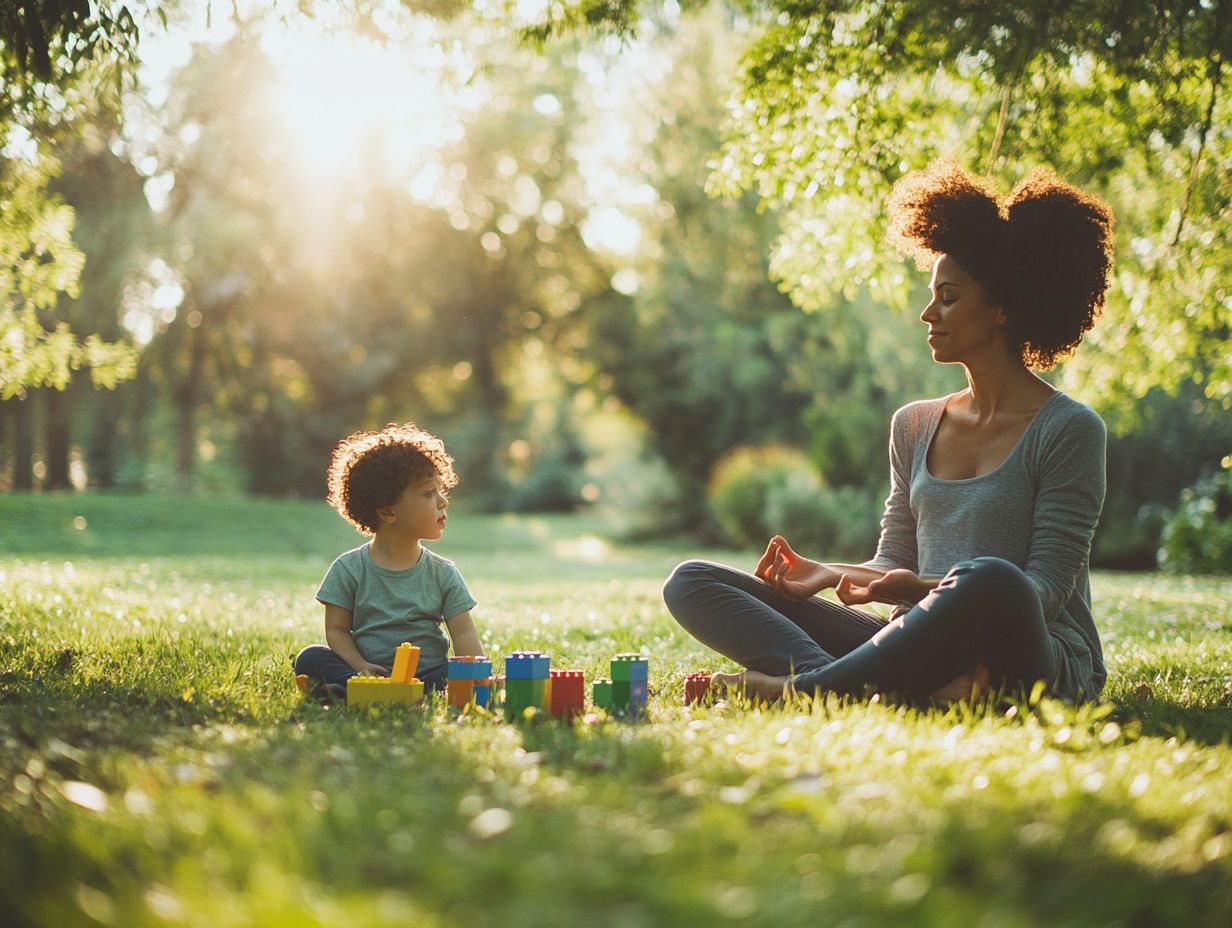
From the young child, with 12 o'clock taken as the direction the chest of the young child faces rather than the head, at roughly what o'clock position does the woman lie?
The woman is roughly at 10 o'clock from the young child.

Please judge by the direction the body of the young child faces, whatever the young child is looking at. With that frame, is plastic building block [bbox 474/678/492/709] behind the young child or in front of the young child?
in front

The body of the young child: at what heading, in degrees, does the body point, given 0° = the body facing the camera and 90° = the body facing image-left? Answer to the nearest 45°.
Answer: approximately 0°

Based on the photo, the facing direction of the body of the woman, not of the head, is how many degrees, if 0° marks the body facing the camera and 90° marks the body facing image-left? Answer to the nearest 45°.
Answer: approximately 45°

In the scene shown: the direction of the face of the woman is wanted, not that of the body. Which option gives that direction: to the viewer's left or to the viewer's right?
to the viewer's left

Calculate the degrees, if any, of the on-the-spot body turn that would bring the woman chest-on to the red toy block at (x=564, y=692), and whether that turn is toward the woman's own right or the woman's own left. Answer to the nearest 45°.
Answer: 0° — they already face it

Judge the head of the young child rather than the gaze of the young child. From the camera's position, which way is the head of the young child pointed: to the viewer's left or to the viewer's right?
to the viewer's right
